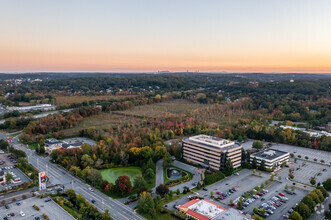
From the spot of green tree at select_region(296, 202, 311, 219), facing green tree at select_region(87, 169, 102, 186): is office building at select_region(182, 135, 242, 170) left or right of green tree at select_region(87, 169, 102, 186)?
right

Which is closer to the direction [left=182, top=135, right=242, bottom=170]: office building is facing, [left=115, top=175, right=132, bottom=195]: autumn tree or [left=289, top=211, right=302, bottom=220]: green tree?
the autumn tree

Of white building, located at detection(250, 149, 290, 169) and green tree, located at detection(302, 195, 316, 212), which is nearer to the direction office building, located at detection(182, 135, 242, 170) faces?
the green tree

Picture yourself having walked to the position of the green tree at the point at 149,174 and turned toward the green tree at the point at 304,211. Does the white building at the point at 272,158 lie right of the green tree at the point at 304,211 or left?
left

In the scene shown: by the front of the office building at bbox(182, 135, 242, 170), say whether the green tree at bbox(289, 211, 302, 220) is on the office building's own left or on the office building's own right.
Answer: on the office building's own left

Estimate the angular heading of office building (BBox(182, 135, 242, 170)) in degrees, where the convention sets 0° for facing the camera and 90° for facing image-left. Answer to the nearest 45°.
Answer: approximately 45°

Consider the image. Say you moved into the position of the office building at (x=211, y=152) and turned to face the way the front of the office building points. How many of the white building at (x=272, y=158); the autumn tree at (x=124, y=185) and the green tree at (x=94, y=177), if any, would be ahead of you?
2

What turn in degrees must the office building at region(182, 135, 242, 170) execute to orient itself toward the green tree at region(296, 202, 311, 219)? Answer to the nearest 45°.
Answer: approximately 90° to its left

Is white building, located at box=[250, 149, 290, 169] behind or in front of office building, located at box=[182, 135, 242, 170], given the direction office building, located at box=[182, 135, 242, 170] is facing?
behind

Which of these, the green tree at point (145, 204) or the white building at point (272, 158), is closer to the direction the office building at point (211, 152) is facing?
the green tree

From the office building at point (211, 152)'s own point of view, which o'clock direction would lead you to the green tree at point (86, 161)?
The green tree is roughly at 1 o'clock from the office building.

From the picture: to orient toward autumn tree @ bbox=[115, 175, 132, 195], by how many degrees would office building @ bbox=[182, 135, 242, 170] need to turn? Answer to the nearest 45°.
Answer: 0° — it already faces it
